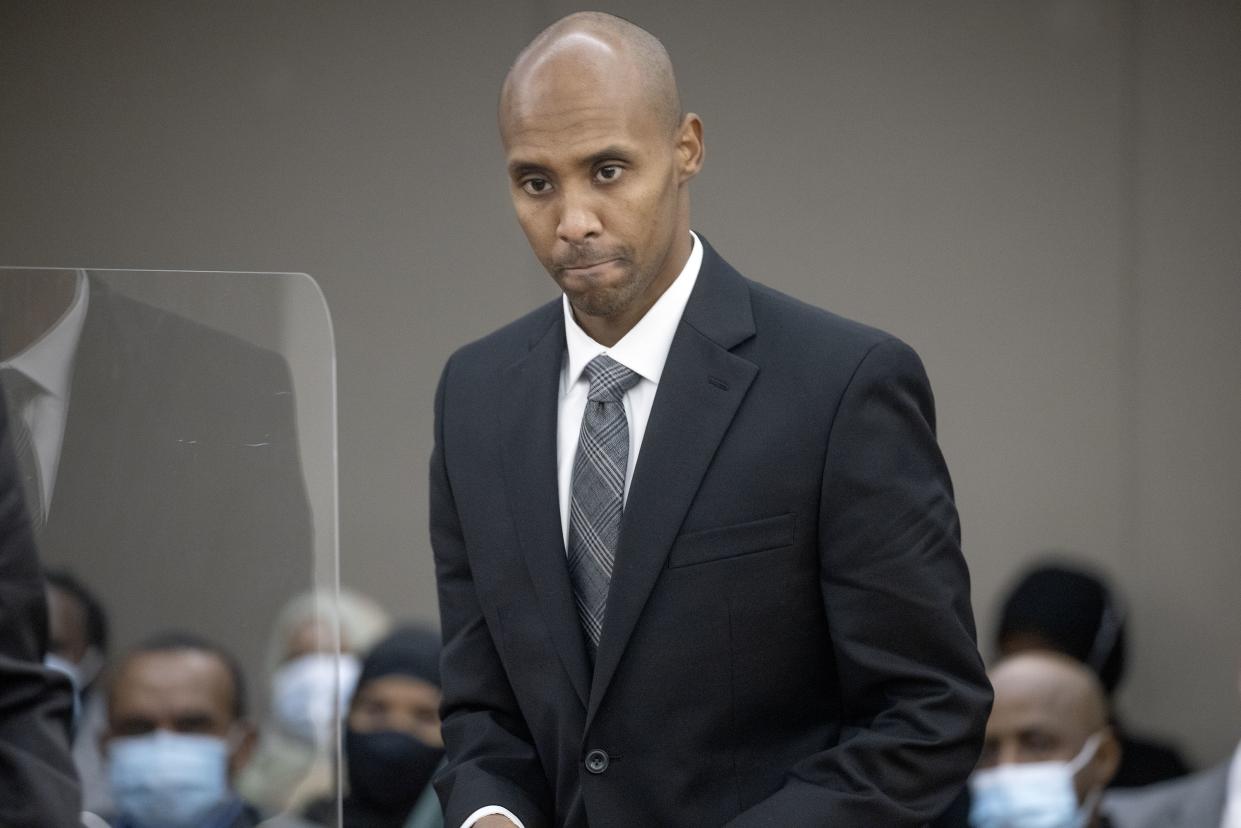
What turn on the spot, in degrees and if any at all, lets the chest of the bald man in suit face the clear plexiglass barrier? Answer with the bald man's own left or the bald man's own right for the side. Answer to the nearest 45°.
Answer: approximately 45° to the bald man's own right

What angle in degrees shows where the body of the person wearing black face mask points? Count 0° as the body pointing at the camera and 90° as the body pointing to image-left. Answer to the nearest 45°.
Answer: approximately 0°

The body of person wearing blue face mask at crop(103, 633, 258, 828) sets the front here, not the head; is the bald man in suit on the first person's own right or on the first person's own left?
on the first person's own left

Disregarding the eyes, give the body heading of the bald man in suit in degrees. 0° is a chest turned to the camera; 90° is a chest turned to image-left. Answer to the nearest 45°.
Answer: approximately 45°
